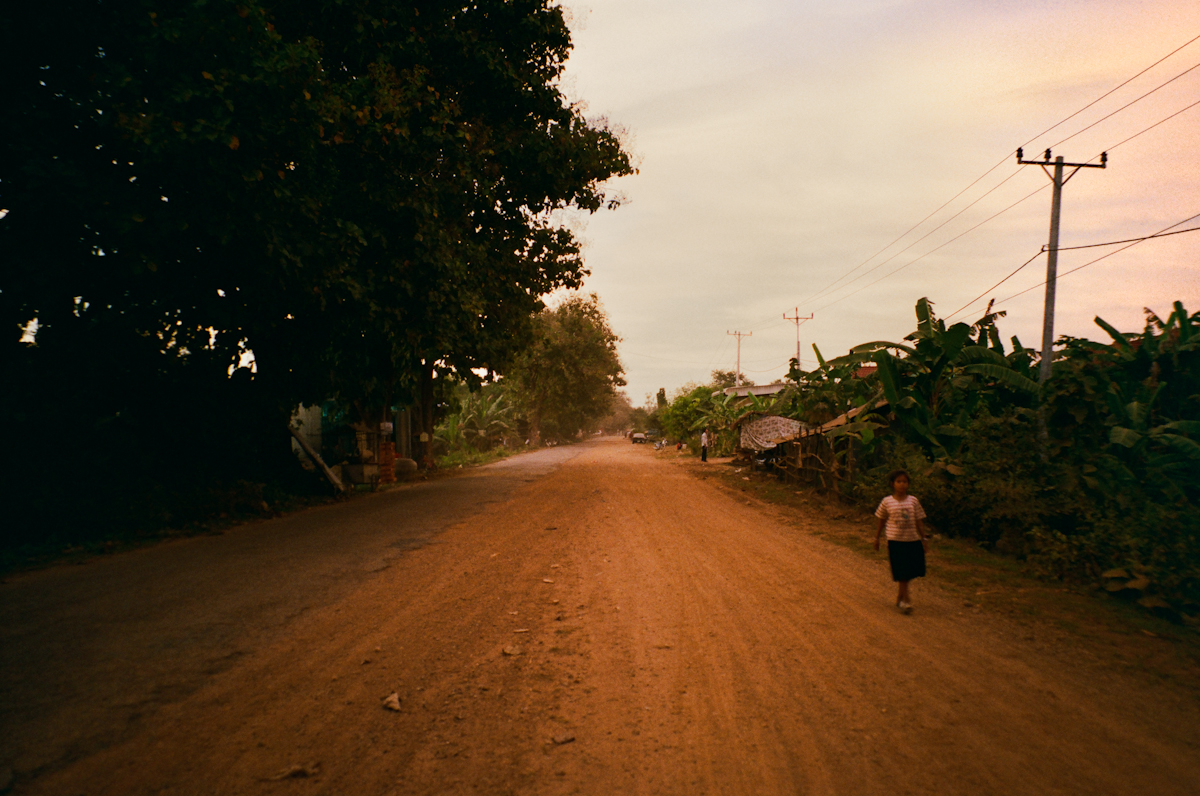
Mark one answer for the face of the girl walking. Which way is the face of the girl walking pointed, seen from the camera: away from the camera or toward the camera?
toward the camera

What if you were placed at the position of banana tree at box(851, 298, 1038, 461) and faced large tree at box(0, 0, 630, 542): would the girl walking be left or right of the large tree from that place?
left

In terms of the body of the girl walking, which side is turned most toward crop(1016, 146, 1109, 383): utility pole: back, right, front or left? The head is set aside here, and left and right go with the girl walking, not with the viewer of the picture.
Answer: back

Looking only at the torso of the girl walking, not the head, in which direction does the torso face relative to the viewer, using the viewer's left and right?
facing the viewer

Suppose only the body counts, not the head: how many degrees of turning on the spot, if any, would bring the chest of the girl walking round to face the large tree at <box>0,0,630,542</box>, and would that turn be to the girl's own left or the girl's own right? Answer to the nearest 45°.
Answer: approximately 90° to the girl's own right

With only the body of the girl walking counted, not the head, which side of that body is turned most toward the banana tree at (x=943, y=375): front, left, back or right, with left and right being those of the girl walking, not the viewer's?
back

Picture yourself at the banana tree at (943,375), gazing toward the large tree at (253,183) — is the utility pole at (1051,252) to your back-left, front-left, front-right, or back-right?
back-right
